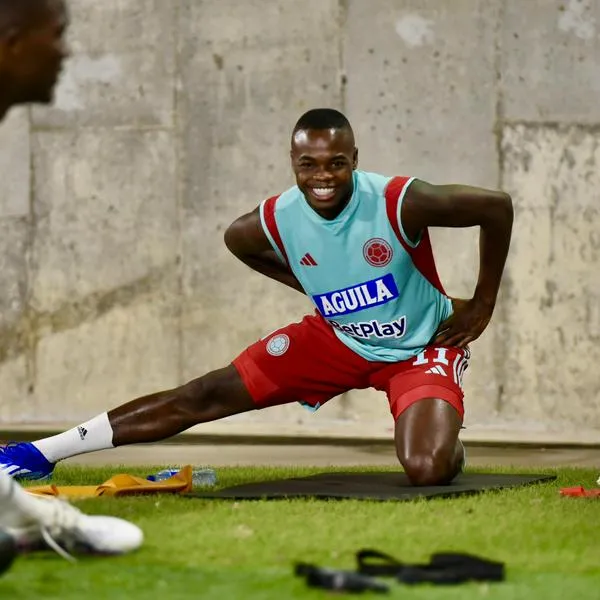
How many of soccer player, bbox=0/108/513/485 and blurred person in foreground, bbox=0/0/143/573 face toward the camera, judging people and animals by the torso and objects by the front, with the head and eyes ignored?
1

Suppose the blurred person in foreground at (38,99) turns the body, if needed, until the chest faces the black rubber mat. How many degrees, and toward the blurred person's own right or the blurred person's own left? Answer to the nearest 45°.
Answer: approximately 45° to the blurred person's own left

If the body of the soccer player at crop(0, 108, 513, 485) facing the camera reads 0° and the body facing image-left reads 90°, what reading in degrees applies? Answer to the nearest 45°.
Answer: approximately 0°

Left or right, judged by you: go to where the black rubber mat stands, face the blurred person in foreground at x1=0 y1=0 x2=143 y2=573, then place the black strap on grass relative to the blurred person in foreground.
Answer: left

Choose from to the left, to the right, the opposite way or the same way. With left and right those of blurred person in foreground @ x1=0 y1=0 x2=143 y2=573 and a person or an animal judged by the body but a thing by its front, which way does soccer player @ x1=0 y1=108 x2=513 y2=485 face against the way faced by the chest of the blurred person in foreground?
to the right

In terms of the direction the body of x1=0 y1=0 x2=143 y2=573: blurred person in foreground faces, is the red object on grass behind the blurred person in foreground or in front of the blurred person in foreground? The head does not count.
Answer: in front

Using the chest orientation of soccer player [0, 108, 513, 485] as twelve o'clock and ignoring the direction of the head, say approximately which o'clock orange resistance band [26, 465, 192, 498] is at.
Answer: The orange resistance band is roughly at 2 o'clock from the soccer player.

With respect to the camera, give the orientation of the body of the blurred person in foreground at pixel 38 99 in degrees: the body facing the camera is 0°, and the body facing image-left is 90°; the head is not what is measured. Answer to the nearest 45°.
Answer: approximately 270°

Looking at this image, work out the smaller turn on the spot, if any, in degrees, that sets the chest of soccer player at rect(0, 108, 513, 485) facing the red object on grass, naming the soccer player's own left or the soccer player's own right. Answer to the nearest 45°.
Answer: approximately 45° to the soccer player's own left

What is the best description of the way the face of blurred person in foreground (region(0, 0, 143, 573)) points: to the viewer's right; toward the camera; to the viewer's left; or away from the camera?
to the viewer's right

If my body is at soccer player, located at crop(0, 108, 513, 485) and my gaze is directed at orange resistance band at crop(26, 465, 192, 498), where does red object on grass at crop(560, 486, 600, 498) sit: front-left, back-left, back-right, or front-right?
back-left

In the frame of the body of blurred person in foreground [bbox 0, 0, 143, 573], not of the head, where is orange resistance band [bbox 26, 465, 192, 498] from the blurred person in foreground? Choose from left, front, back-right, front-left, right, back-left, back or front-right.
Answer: left
